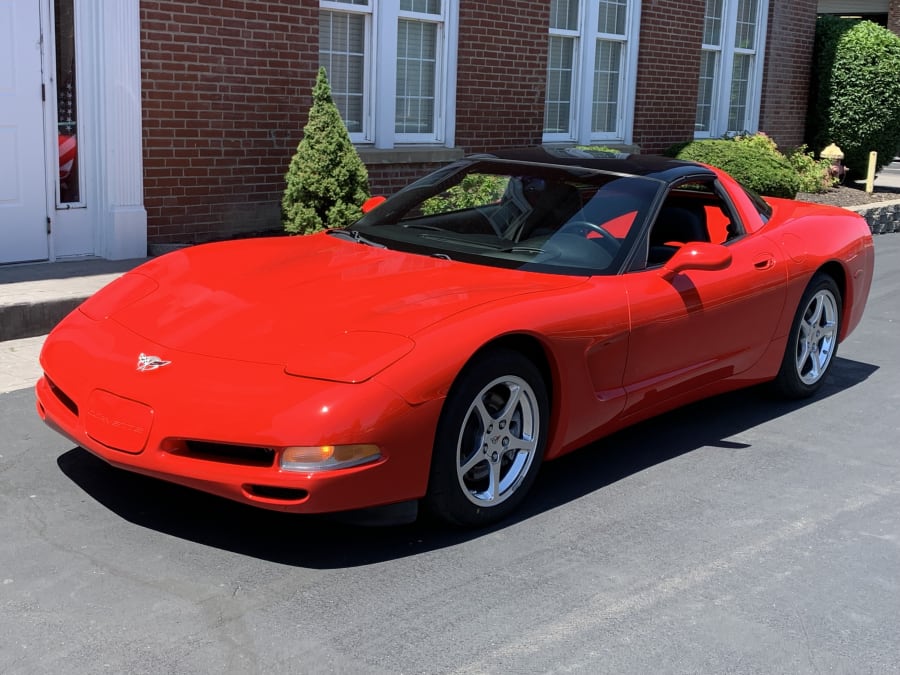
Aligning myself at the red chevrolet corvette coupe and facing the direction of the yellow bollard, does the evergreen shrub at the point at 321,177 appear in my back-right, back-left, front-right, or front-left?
front-left

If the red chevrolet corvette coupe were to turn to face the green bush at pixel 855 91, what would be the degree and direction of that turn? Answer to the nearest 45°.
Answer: approximately 180°

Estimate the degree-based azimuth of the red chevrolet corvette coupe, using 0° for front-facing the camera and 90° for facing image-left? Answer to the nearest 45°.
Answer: approximately 45°

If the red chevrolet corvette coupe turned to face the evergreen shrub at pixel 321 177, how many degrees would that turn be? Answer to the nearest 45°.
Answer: approximately 135° to its right

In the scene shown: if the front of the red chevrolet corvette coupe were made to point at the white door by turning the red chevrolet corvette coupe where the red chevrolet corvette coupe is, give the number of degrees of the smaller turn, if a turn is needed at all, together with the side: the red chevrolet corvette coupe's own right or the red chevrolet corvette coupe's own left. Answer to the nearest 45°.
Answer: approximately 90° to the red chevrolet corvette coupe's own right

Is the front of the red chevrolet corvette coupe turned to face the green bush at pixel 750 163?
no

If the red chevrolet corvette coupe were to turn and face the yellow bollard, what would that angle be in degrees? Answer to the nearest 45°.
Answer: approximately 180°

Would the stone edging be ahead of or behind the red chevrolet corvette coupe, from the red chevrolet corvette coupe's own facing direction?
behind

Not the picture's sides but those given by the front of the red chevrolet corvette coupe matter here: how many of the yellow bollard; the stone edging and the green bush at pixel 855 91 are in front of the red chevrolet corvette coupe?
0
